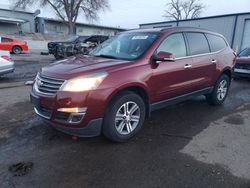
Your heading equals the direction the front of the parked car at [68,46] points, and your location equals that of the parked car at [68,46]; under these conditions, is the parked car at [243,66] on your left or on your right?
on your left

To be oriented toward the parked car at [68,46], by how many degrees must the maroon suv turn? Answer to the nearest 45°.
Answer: approximately 135° to its right

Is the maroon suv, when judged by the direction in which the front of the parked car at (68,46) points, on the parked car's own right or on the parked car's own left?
on the parked car's own left

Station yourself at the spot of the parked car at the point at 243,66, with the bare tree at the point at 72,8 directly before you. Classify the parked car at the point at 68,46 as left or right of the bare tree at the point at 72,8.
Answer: left

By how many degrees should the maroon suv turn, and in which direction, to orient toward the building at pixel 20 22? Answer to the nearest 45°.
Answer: approximately 90° to its right

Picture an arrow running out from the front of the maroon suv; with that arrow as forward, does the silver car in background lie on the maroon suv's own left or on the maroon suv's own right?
on the maroon suv's own right

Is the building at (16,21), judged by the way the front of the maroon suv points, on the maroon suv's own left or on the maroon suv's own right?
on the maroon suv's own right

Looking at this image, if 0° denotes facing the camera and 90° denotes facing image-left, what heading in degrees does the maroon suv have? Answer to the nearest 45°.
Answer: approximately 45°

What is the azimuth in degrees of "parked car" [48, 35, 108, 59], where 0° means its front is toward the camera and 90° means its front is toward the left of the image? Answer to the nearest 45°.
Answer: approximately 45°
